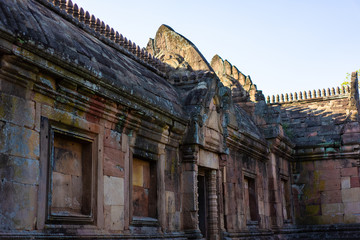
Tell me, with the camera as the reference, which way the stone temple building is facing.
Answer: facing the viewer and to the right of the viewer
